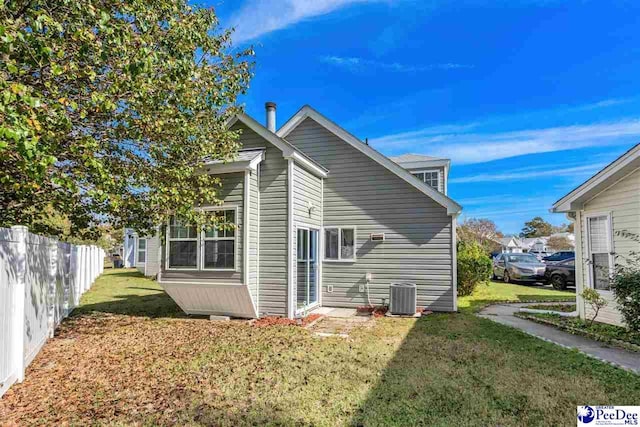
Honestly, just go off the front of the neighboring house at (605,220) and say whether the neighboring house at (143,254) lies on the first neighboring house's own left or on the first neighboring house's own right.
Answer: on the first neighboring house's own right

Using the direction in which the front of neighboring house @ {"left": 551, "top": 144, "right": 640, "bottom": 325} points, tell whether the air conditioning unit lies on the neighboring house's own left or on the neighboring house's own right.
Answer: on the neighboring house's own right
